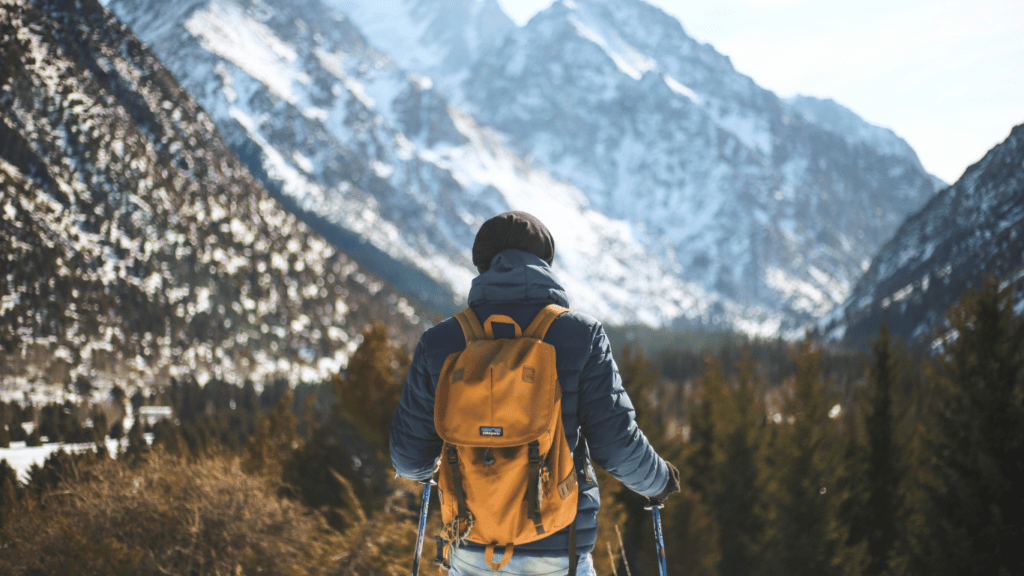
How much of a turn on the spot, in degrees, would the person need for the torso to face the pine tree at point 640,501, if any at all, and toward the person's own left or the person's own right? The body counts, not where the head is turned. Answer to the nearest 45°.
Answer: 0° — they already face it

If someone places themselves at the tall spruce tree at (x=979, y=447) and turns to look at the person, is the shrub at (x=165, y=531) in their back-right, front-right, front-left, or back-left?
front-right

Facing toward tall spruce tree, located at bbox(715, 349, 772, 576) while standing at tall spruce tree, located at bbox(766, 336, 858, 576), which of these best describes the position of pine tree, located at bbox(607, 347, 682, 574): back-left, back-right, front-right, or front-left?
front-left

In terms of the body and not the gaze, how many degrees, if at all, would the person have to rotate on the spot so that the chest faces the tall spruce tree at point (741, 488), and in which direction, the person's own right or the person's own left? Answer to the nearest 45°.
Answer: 0° — they already face it

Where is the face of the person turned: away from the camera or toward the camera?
away from the camera

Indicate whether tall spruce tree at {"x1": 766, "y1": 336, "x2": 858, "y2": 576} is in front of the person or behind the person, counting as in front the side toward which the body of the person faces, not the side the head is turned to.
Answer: in front

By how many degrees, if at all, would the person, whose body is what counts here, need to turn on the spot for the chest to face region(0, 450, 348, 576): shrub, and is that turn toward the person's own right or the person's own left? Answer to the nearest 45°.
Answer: approximately 45° to the person's own left

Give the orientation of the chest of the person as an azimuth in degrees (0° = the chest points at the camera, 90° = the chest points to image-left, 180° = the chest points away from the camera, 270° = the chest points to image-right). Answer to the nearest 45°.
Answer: approximately 180°

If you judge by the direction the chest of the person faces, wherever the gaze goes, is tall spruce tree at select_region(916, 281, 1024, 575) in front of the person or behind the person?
in front

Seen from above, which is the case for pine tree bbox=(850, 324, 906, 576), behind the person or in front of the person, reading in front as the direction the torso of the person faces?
in front
